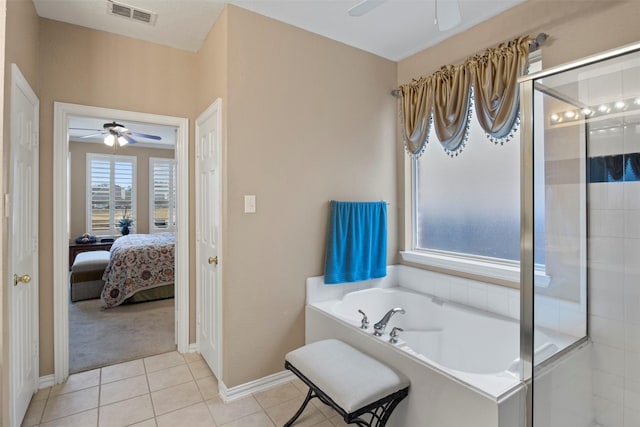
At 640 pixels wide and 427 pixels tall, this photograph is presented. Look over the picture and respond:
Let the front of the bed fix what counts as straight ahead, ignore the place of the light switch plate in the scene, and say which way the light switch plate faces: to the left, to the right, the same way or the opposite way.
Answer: to the left

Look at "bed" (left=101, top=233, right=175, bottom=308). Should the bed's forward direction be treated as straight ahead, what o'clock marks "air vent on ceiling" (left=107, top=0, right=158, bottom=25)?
The air vent on ceiling is roughly at 9 o'clock from the bed.

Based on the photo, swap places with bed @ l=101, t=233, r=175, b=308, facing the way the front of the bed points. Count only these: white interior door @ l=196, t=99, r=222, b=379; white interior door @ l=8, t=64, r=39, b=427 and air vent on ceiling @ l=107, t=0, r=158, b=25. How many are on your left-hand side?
3

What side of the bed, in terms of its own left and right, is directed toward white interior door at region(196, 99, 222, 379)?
left

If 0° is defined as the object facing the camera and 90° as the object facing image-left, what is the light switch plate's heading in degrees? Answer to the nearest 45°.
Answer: approximately 0°

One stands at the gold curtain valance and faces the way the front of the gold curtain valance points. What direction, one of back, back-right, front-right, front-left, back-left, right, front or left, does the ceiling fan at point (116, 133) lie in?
front-right

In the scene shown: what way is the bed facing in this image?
to the viewer's left

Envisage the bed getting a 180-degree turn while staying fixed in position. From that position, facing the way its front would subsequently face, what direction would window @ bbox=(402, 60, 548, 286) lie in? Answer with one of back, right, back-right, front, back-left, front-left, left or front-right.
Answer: front-right

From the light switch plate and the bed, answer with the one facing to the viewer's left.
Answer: the bed

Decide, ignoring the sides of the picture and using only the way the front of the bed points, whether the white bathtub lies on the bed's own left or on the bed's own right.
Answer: on the bed's own left

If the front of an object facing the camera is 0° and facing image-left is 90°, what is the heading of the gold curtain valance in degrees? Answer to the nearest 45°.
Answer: approximately 45°

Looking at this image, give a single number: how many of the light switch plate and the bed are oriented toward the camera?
1

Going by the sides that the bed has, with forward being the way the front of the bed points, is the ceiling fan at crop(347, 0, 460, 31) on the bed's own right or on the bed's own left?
on the bed's own left

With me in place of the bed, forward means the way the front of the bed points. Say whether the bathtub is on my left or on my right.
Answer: on my left

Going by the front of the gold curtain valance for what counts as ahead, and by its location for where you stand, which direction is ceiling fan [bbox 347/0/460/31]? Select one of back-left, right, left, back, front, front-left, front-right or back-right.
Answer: front-left
